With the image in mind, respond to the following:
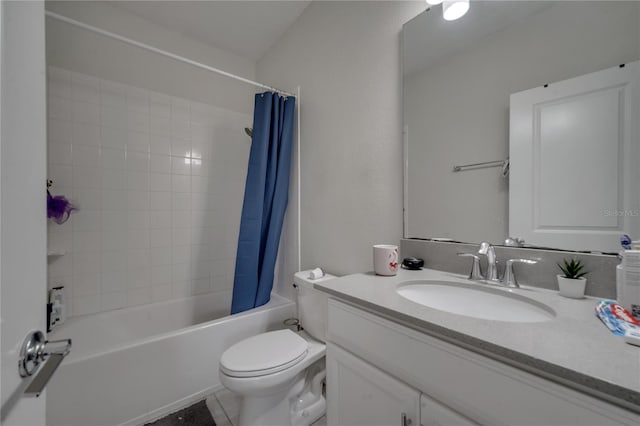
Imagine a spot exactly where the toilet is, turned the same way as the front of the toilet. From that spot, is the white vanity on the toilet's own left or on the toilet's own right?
on the toilet's own left

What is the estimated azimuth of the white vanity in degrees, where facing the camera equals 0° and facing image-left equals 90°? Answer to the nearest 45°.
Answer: approximately 45°

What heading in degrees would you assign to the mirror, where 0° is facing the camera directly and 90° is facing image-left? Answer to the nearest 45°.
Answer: approximately 45°

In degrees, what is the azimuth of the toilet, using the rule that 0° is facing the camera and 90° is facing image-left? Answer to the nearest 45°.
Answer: approximately 45°
